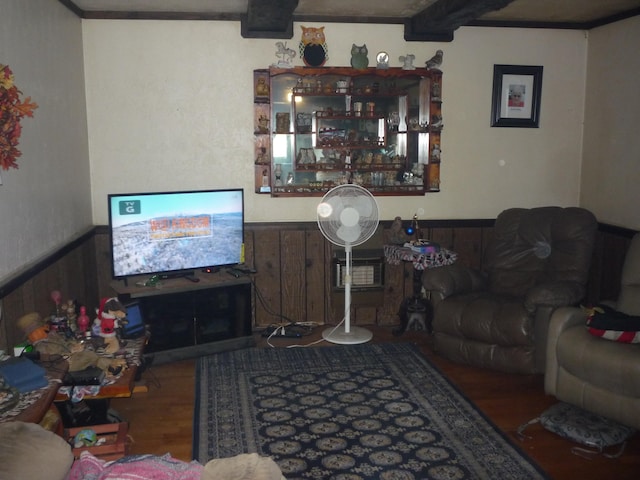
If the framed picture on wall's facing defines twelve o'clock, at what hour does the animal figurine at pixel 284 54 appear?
The animal figurine is roughly at 2 o'clock from the framed picture on wall.

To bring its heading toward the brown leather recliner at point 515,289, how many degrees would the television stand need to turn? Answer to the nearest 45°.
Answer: approximately 45° to its left

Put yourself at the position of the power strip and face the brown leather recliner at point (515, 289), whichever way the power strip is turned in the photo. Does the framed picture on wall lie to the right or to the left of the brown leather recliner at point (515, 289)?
left

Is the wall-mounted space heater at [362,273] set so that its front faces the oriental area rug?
yes

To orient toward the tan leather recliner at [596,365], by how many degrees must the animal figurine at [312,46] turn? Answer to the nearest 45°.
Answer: approximately 45° to its left

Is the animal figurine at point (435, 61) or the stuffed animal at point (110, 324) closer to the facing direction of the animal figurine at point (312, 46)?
the stuffed animal

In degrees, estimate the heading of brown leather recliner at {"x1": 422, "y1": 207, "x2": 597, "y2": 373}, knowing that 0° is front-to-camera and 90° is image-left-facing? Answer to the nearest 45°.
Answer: approximately 45°

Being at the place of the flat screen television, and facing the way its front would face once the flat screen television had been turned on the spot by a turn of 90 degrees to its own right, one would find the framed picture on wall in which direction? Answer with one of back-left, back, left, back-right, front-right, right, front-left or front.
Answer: back-left

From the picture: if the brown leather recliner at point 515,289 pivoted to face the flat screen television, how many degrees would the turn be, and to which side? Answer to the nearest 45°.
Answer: approximately 45° to its right

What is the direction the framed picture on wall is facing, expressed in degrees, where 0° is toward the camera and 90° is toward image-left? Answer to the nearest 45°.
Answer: approximately 0°
